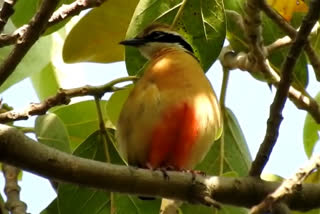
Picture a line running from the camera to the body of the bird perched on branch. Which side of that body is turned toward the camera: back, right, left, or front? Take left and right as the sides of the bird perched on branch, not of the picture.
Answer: front
